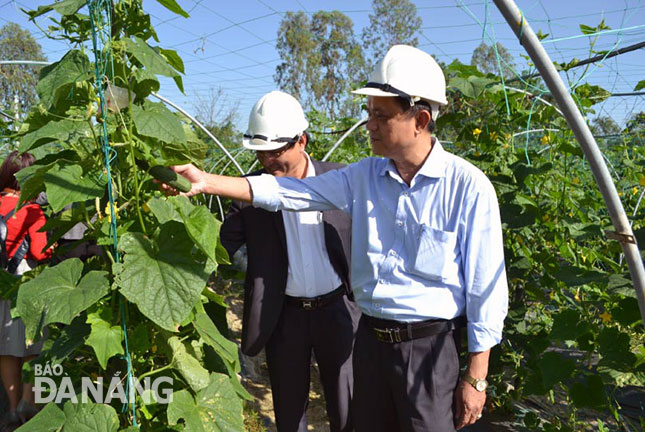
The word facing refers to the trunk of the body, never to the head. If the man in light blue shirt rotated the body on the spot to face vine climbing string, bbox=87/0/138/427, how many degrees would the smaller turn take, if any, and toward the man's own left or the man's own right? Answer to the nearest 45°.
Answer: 0° — they already face it

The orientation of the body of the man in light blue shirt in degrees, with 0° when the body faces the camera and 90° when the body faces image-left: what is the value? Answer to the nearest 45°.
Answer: approximately 45°

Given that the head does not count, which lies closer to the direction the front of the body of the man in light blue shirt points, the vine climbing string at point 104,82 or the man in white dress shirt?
the vine climbing string

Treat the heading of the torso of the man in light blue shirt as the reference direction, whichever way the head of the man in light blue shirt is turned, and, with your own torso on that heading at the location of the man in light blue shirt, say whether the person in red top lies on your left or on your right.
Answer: on your right
